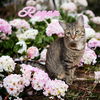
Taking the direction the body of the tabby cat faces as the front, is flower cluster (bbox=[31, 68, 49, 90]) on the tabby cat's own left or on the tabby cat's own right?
on the tabby cat's own right

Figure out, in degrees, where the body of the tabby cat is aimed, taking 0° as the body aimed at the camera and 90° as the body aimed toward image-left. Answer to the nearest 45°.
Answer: approximately 315°

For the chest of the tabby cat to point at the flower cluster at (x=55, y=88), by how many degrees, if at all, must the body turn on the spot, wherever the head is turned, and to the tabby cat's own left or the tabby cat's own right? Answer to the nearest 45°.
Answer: approximately 45° to the tabby cat's own right

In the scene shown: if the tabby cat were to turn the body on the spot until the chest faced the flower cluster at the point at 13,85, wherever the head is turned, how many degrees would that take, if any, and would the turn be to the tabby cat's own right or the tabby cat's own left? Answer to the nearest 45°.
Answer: approximately 90° to the tabby cat's own right

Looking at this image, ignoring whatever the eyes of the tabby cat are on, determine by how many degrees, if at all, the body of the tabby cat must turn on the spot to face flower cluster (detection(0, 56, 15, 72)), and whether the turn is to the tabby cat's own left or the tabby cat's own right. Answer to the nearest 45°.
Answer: approximately 90° to the tabby cat's own right

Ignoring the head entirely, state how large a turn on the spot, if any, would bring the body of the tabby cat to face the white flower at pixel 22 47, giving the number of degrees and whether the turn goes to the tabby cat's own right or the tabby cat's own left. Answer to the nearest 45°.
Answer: approximately 180°

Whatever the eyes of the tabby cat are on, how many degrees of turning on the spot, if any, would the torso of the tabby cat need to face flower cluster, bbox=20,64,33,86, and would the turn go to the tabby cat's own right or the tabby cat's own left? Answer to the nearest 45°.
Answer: approximately 90° to the tabby cat's own right

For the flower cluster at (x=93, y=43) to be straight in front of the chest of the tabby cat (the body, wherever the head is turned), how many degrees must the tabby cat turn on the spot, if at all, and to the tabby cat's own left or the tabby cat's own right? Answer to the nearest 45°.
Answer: approximately 90° to the tabby cat's own left
